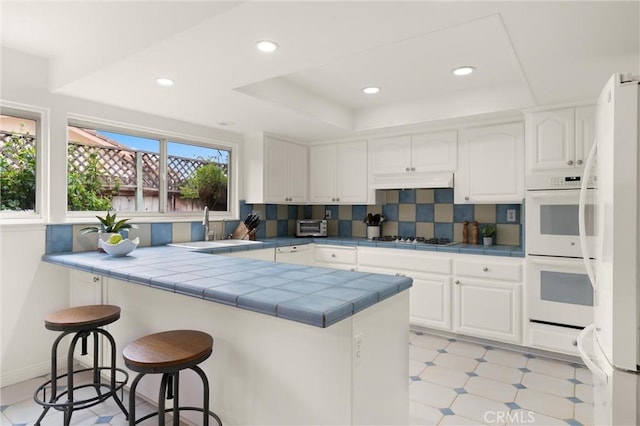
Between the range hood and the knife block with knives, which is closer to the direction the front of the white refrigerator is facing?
the knife block with knives

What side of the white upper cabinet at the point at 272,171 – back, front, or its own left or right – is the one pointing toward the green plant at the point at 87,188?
right

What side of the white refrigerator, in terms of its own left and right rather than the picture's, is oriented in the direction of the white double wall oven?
right

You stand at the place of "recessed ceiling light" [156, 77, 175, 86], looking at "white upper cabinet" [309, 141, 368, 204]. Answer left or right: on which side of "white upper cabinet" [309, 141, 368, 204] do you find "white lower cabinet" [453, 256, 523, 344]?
right

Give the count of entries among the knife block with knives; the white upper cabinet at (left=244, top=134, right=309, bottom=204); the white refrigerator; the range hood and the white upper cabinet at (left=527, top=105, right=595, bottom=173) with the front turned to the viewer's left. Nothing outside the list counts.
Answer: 1

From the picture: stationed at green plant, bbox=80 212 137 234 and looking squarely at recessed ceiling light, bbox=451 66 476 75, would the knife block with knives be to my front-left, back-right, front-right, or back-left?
front-left

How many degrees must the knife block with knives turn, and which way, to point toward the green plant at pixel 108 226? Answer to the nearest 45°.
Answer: approximately 90° to its right

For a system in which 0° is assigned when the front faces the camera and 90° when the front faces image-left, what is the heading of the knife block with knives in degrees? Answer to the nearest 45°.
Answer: approximately 315°

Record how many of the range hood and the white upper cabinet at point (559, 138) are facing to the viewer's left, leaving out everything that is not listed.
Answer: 0

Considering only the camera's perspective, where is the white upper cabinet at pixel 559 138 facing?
facing the viewer

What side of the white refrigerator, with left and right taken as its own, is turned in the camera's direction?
left

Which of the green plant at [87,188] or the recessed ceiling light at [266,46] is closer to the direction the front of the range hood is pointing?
the recessed ceiling light

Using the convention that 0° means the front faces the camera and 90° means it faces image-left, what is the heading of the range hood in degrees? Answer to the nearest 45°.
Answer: approximately 0°
